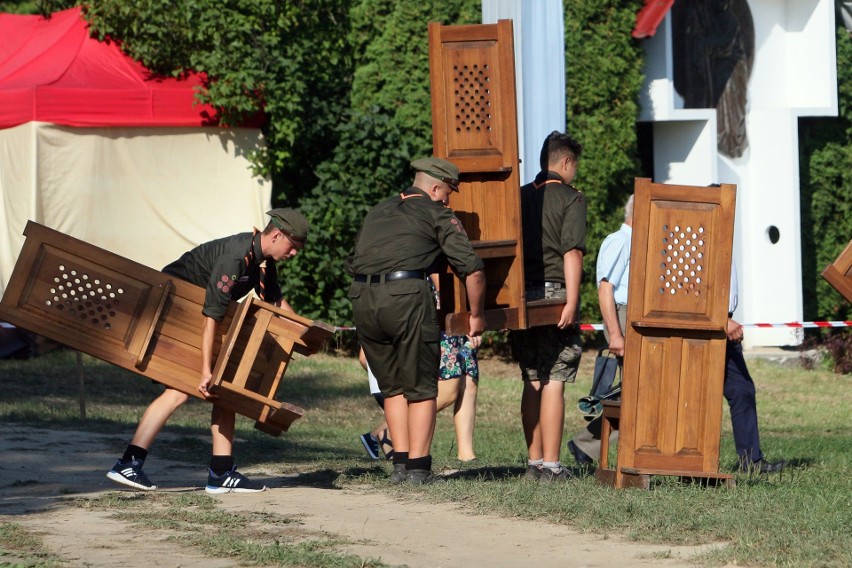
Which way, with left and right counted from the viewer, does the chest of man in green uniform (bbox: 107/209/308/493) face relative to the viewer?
facing to the right of the viewer

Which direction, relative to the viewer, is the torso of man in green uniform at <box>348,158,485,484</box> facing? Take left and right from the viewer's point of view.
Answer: facing away from the viewer and to the right of the viewer

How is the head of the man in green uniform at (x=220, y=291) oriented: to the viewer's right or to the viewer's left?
to the viewer's right

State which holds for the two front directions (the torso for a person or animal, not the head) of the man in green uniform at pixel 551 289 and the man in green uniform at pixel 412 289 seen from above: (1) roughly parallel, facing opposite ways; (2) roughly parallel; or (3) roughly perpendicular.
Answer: roughly parallel

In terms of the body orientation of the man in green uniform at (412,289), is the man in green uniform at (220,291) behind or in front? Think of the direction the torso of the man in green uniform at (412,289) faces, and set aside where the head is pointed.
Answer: behind

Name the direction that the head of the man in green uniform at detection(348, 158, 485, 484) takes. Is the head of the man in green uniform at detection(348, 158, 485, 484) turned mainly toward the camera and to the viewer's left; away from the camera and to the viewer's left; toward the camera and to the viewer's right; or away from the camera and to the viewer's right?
away from the camera and to the viewer's right

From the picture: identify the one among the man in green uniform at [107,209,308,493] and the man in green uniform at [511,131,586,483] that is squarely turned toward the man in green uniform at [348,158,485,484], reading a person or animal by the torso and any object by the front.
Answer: the man in green uniform at [107,209,308,493]

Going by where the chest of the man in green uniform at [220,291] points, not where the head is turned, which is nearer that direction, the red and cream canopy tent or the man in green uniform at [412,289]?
the man in green uniform

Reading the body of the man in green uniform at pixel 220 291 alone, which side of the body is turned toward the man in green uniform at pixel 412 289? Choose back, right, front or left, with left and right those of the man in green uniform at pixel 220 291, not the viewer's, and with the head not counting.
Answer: front

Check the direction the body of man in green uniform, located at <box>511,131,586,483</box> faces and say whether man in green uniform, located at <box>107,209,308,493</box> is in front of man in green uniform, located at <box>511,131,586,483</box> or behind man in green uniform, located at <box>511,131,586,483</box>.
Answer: behind

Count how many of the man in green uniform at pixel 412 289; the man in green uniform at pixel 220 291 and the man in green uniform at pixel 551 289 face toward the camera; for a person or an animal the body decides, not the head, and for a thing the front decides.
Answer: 0

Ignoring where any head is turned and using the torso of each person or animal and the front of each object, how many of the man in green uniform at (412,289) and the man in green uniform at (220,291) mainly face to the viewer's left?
0

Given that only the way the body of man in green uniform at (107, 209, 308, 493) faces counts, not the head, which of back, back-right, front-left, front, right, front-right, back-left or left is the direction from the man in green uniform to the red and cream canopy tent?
left
